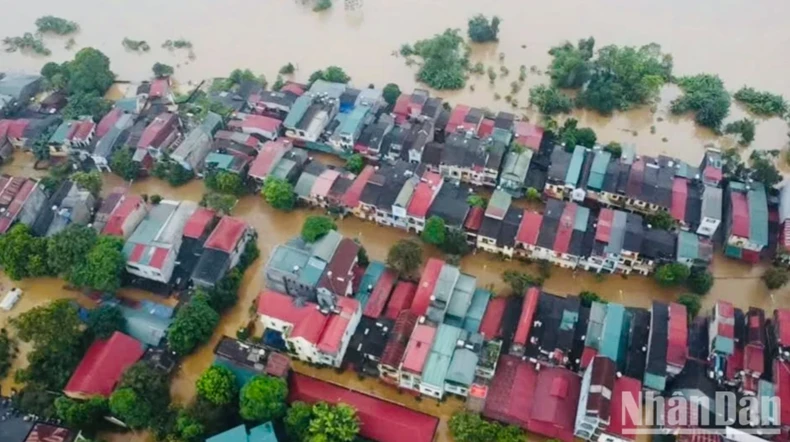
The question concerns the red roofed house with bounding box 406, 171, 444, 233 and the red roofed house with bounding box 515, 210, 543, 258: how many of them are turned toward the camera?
2

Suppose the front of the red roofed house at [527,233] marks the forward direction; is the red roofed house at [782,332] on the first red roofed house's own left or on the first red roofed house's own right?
on the first red roofed house's own left

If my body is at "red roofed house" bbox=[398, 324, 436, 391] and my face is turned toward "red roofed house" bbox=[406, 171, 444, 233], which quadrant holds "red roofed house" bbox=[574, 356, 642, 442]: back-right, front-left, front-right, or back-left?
back-right

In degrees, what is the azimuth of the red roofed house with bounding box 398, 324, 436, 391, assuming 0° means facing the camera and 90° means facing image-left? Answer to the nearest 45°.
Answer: approximately 0°

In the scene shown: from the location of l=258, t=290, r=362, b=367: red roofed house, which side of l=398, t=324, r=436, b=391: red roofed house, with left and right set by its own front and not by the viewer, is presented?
right

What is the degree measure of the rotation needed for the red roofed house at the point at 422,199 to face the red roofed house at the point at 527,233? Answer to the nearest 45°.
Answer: approximately 90° to its left

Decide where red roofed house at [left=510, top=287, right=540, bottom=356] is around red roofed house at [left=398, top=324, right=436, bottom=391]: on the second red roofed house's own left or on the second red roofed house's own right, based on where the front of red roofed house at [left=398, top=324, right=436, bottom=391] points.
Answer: on the second red roofed house's own left
